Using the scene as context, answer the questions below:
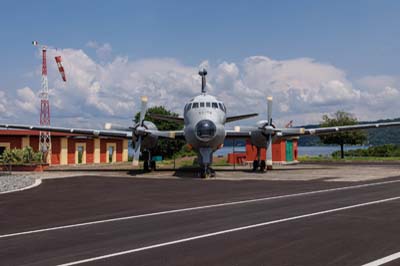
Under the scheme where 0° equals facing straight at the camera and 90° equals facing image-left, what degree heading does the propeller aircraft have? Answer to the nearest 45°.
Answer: approximately 0°

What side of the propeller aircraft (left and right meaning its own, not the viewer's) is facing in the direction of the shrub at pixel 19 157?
right
